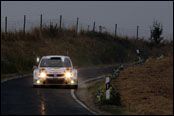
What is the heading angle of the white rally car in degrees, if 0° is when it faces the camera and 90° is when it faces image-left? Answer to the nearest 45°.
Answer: approximately 0°
